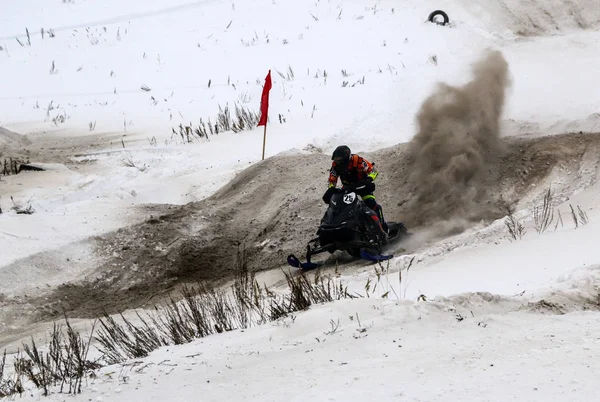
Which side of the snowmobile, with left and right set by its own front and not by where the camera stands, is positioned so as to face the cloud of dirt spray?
back

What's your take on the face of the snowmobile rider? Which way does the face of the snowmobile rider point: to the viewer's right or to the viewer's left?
to the viewer's left

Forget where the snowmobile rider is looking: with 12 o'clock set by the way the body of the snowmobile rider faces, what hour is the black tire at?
The black tire is roughly at 5 o'clock from the snowmobile rider.

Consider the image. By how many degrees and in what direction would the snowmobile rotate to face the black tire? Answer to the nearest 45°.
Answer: approximately 135° to its right

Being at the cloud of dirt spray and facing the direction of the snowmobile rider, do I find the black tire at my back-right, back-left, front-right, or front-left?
back-right

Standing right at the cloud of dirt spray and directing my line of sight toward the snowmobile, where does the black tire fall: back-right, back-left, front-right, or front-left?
back-right

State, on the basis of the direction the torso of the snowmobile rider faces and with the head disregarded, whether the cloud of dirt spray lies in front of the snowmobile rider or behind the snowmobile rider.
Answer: behind
